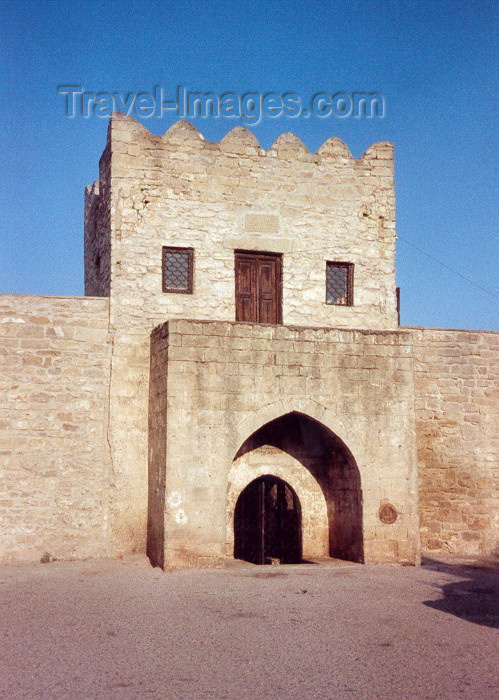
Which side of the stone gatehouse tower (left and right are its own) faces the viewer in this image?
front
